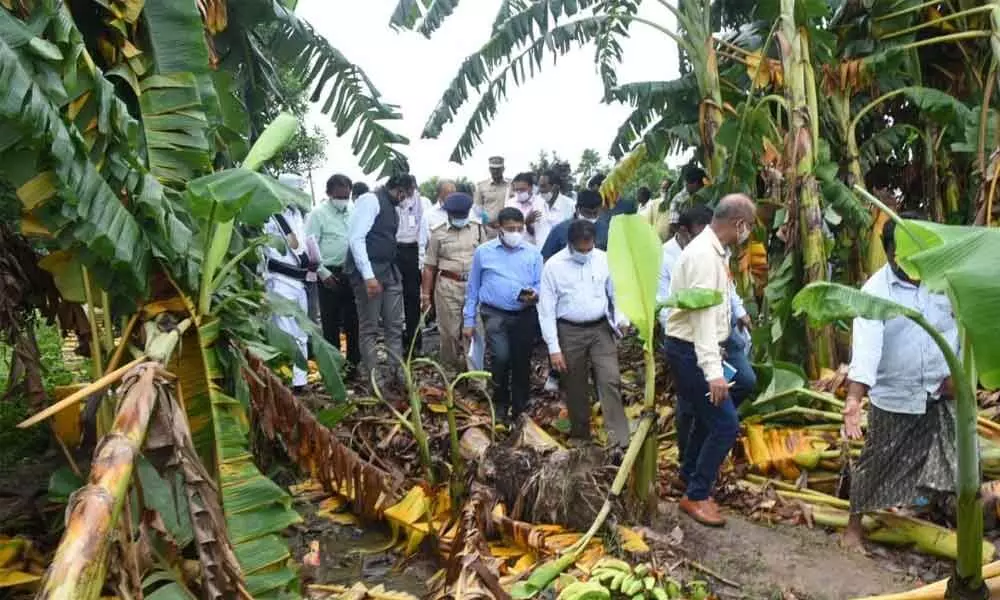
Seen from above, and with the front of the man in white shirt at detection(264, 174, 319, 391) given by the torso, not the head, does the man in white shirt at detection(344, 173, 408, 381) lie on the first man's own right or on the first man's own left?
on the first man's own left

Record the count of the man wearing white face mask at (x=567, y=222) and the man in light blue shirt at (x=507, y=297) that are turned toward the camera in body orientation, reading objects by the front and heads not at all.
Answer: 2

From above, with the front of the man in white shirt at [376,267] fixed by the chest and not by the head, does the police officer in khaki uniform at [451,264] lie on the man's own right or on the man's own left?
on the man's own left

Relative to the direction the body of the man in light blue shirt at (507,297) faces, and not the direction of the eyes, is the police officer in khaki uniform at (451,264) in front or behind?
behind

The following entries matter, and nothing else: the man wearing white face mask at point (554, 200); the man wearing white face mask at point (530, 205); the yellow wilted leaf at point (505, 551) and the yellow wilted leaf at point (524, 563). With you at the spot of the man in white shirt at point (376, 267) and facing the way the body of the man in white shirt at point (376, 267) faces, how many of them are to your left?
2

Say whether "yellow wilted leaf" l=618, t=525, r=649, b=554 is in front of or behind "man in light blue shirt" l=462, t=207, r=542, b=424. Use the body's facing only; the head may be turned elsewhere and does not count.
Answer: in front

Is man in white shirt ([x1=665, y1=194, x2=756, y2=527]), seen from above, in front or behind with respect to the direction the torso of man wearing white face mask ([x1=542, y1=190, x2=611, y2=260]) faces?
in front

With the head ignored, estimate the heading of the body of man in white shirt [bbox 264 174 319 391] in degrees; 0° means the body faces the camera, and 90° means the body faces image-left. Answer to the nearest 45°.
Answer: approximately 315°

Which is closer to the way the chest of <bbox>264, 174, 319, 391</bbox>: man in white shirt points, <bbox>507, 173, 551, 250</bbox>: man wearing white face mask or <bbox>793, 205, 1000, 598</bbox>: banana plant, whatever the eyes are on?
the banana plant

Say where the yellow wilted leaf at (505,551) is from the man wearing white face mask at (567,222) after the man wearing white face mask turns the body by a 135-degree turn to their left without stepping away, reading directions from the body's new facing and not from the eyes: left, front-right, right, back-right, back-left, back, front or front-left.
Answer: back-right
